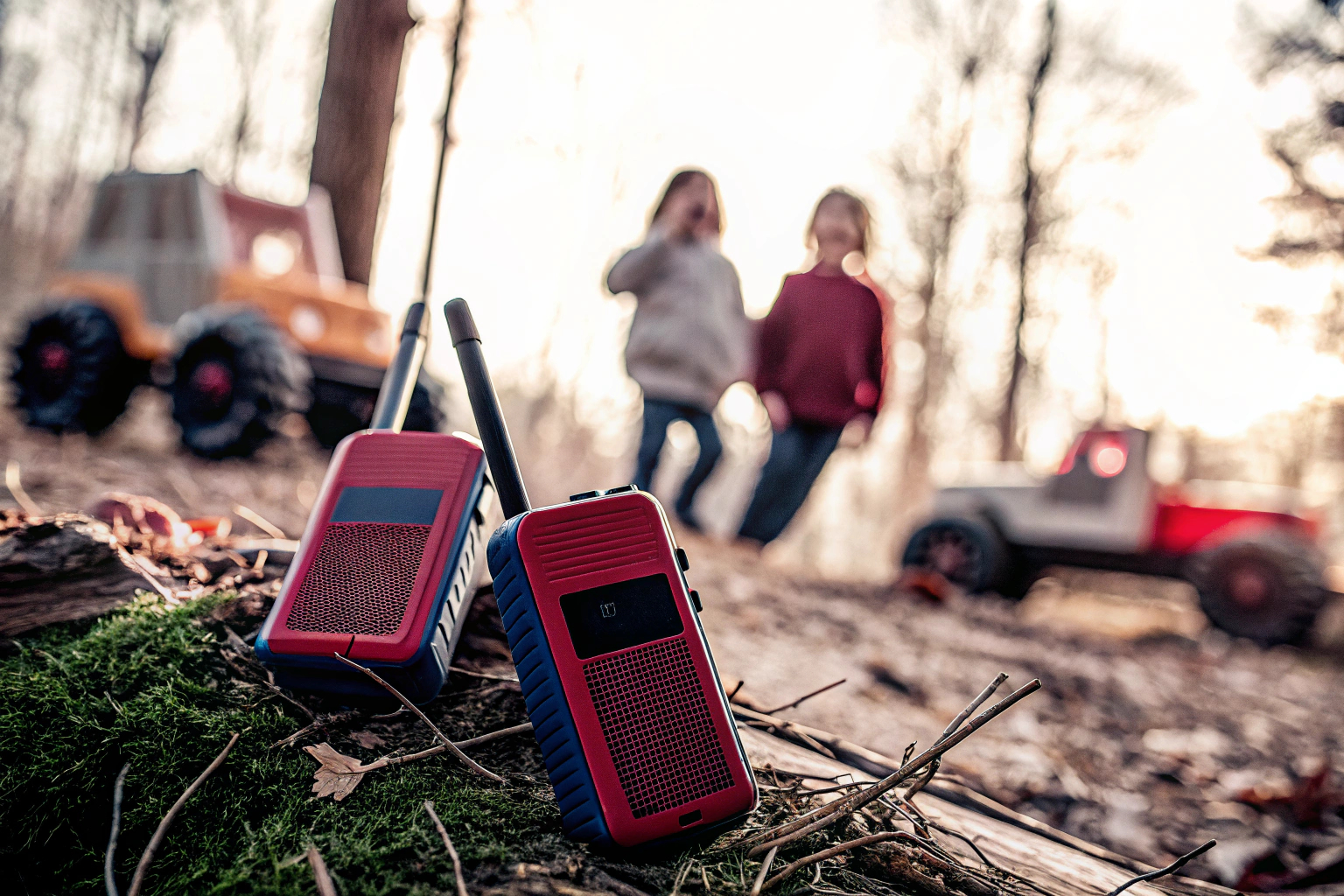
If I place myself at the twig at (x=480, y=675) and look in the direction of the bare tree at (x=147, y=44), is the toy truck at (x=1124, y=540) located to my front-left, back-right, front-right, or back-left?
front-right

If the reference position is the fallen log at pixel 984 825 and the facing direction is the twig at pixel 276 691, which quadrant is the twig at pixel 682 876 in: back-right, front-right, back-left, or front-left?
front-left

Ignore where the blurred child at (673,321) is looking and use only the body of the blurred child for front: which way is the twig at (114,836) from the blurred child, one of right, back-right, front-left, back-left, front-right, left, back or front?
front

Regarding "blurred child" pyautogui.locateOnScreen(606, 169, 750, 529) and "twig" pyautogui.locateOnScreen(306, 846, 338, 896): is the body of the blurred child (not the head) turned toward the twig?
yes

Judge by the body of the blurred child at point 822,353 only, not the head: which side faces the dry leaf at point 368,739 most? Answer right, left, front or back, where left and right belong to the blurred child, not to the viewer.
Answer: front

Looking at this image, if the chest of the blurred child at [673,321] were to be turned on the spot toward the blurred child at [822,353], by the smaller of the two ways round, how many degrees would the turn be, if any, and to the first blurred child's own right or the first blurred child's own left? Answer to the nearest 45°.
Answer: approximately 90° to the first blurred child's own left

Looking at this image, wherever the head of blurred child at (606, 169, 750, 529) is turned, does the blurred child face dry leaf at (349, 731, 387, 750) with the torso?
yes

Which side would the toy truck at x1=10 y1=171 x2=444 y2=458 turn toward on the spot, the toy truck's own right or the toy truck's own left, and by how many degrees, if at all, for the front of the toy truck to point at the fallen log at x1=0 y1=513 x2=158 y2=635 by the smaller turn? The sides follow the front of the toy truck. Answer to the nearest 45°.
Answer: approximately 45° to the toy truck's own right

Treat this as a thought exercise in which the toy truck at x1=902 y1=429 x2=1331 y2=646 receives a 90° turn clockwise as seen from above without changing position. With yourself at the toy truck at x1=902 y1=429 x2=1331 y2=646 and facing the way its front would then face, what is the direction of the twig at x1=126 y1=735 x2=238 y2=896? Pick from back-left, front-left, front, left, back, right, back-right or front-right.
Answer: back

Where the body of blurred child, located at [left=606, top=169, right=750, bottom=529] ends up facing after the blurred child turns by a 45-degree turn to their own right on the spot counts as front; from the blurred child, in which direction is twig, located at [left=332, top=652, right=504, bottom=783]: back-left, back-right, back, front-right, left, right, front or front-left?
front-left

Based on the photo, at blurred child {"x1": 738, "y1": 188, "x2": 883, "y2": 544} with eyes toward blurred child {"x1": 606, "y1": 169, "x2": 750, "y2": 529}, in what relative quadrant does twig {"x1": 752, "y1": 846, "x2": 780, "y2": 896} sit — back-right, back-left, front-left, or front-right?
front-left

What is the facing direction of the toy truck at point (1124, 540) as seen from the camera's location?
facing to the left of the viewer

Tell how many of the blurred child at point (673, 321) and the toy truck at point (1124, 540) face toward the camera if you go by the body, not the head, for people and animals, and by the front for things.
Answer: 1

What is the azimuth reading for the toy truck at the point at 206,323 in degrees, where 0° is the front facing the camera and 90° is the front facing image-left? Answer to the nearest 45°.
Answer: approximately 315°

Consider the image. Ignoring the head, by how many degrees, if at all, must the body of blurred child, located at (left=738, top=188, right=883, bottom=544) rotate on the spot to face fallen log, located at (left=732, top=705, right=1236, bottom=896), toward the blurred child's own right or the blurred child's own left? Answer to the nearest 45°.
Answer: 0° — they already face it

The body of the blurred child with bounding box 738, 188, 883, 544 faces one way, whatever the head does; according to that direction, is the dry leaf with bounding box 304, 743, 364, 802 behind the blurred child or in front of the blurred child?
in front

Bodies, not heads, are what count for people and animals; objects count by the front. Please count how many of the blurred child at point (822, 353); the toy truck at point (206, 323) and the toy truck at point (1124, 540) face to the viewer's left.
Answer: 1

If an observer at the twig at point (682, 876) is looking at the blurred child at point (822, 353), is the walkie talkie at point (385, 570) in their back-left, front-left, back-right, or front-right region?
front-left

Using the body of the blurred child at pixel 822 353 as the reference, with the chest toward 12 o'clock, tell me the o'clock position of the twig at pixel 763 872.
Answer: The twig is roughly at 12 o'clock from the blurred child.

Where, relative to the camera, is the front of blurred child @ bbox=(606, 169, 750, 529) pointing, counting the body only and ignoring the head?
toward the camera

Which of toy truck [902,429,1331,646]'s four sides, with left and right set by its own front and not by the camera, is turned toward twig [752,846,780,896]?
left
